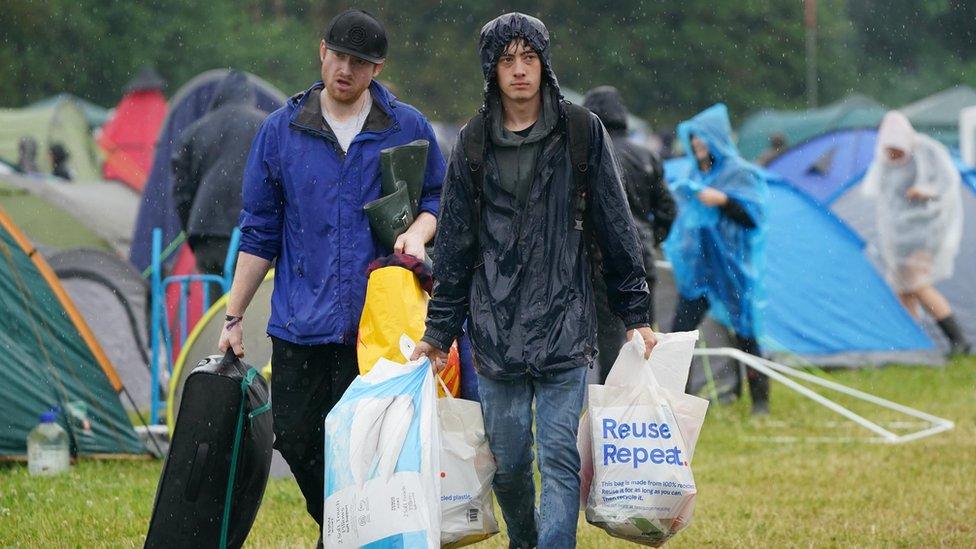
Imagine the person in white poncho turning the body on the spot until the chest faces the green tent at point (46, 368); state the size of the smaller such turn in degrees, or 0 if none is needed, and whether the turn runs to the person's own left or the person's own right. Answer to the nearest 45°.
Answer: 0° — they already face it

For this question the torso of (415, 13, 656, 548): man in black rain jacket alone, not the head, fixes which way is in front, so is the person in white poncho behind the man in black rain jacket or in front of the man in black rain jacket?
behind

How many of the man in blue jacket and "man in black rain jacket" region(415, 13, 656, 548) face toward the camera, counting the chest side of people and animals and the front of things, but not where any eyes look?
2

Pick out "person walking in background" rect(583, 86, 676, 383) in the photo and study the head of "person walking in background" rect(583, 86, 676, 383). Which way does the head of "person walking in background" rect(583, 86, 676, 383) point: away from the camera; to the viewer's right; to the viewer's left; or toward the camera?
away from the camera

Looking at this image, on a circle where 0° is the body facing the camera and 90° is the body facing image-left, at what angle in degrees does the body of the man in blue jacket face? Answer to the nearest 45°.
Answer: approximately 0°

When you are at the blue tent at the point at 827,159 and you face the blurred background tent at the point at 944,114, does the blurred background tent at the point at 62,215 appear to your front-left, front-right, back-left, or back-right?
back-left

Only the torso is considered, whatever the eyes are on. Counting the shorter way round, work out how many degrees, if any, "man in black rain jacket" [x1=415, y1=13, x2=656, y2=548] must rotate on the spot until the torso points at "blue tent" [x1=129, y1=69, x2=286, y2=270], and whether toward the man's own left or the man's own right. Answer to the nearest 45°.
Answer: approximately 135° to the man's own right
